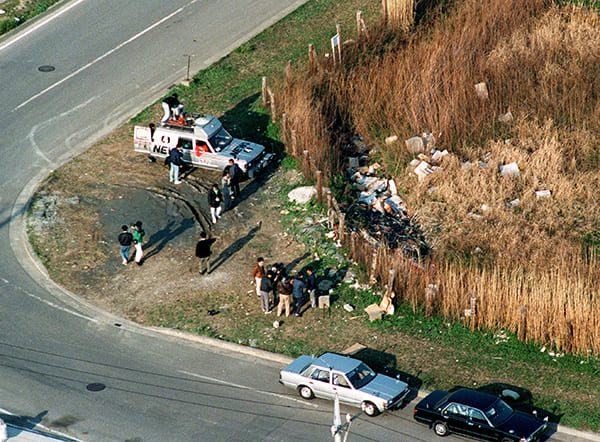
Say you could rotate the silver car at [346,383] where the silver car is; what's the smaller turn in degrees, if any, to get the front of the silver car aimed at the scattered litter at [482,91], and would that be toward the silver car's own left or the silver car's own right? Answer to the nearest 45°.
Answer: approximately 90° to the silver car's own left

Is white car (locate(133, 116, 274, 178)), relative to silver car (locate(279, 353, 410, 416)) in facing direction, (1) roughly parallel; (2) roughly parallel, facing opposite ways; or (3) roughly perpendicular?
roughly parallel

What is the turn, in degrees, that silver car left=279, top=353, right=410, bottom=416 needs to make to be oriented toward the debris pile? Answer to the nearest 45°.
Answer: approximately 135° to its left

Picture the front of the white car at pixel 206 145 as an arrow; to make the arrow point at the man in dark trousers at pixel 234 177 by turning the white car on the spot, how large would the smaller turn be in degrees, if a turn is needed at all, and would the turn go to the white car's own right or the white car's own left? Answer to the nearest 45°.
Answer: approximately 45° to the white car's own right

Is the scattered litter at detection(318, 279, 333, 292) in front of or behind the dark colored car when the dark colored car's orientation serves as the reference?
behind

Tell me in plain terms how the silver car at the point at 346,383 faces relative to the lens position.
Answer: facing the viewer and to the right of the viewer

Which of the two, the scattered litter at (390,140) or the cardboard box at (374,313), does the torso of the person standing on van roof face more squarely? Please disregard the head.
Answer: the scattered litter

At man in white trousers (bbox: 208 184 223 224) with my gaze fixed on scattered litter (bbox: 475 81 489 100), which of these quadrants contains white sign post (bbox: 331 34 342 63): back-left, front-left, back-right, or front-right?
front-left

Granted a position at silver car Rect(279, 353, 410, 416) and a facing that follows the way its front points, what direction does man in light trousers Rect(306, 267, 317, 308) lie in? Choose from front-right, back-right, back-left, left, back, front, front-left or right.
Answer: back-left
